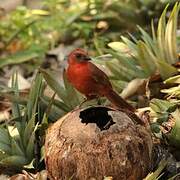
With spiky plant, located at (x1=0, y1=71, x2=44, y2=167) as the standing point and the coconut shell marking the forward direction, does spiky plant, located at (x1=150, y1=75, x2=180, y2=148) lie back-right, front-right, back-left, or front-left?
front-left

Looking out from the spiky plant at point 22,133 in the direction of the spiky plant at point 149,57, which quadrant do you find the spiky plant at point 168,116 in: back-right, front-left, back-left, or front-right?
front-right

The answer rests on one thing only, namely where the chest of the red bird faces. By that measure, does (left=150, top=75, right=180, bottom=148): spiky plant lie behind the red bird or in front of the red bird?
behind

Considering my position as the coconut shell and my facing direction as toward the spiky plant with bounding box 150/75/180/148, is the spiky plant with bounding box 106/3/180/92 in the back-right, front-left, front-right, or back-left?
front-left

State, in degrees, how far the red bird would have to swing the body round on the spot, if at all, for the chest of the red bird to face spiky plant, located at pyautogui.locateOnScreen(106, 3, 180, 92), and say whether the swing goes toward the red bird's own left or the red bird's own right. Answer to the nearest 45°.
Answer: approximately 180°

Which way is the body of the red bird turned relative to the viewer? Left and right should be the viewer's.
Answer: facing the viewer and to the left of the viewer
